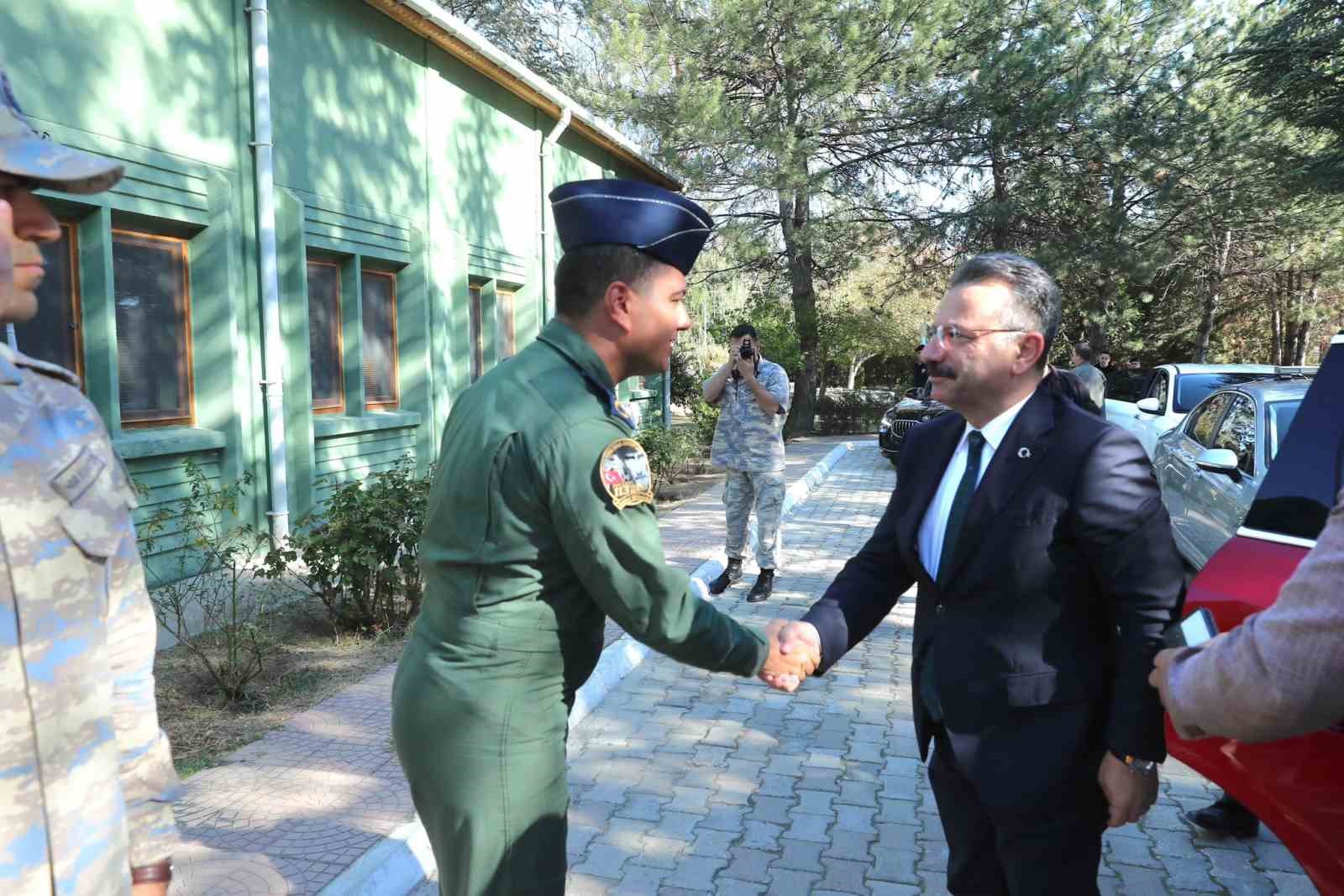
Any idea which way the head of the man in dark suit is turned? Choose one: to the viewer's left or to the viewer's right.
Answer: to the viewer's left

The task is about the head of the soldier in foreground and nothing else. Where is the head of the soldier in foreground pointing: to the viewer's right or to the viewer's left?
to the viewer's right

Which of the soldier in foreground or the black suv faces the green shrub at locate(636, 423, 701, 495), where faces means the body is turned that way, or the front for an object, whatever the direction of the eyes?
the black suv

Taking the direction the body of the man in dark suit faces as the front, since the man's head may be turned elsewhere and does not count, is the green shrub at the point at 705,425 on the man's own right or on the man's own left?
on the man's own right

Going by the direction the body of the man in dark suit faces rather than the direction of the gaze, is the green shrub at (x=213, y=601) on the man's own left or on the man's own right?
on the man's own right

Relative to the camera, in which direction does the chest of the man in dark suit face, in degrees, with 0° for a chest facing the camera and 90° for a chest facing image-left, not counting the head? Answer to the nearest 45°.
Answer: approximately 45°

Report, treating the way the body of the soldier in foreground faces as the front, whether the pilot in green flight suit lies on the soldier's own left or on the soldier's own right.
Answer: on the soldier's own left

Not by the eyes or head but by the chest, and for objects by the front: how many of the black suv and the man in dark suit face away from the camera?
0

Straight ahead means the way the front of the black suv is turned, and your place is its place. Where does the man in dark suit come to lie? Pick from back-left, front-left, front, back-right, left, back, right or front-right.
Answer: front-left

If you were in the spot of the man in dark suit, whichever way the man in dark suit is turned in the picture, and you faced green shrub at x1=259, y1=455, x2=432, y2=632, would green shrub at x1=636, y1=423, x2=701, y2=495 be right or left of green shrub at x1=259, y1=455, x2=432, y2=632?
right

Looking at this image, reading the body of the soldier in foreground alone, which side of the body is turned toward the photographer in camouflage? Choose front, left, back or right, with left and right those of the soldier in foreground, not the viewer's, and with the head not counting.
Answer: left

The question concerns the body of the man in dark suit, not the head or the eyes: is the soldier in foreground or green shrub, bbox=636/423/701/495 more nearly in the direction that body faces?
the soldier in foreground

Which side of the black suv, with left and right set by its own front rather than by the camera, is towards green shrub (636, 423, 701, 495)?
front
